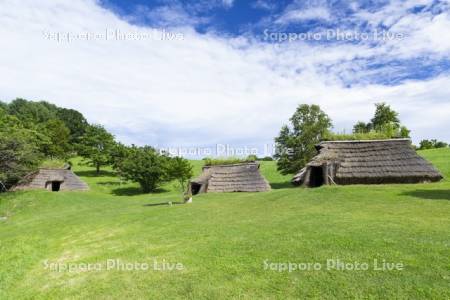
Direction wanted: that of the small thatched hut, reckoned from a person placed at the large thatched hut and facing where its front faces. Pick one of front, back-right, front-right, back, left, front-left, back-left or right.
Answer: front-right

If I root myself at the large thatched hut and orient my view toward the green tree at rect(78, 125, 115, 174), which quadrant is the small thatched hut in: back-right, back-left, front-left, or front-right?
front-left

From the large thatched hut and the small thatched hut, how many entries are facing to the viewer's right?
0

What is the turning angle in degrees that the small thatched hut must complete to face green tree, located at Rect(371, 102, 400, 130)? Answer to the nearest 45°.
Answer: approximately 90° to its left

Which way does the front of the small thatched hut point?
toward the camera

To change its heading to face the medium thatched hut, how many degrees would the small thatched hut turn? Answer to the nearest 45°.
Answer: approximately 45° to its left

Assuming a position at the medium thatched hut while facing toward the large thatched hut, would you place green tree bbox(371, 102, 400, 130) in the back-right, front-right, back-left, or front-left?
front-left

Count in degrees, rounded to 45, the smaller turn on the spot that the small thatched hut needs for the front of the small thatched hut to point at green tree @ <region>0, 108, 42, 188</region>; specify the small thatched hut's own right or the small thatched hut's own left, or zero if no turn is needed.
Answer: approximately 45° to the small thatched hut's own right

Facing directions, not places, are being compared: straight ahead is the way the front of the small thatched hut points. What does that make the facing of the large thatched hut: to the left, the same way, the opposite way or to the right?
to the right

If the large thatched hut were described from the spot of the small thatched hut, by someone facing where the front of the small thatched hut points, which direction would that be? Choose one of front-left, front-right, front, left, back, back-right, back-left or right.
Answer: front-left

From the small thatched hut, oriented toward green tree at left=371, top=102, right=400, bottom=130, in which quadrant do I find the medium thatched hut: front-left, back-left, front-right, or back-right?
front-right

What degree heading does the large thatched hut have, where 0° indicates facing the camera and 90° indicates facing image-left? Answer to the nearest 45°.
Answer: approximately 45°

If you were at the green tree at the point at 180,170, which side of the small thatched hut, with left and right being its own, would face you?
left
